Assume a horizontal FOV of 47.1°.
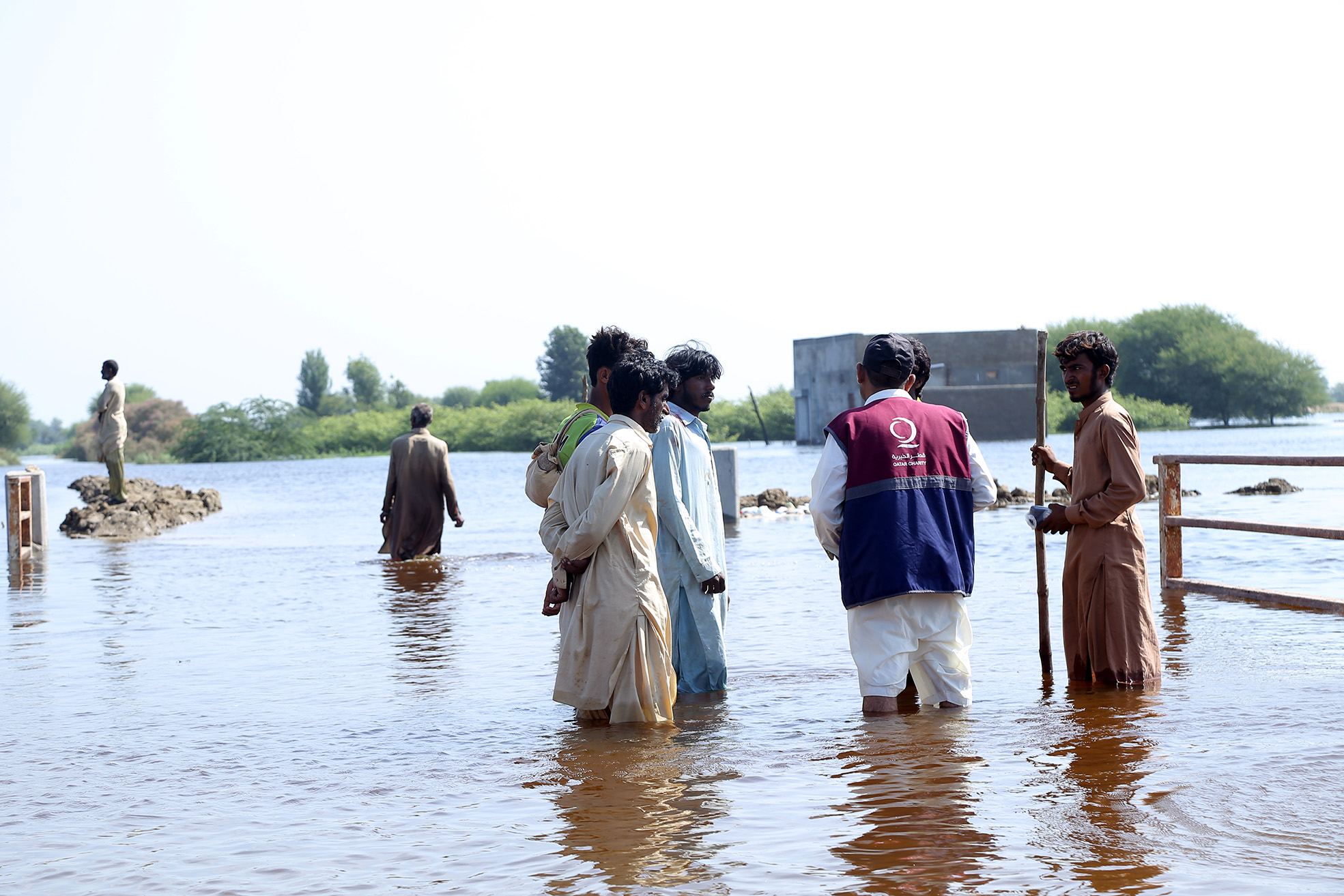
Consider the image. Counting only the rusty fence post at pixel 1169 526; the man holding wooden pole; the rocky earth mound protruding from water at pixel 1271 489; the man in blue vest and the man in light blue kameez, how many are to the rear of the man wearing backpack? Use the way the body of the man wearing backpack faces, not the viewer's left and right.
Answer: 0

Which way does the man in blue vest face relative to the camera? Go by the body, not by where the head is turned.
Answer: away from the camera

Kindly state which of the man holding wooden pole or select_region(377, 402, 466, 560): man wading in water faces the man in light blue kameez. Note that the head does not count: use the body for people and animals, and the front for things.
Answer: the man holding wooden pole

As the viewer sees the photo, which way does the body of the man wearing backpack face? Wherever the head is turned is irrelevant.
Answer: to the viewer's right

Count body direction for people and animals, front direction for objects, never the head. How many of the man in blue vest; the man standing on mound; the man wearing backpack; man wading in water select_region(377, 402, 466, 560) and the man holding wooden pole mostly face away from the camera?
2

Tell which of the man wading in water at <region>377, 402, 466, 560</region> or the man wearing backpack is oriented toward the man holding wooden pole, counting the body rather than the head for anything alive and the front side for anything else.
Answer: the man wearing backpack

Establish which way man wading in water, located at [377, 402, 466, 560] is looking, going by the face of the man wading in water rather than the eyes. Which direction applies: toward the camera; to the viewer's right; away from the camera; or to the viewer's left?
away from the camera

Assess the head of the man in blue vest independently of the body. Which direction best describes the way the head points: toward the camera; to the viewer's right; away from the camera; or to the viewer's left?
away from the camera

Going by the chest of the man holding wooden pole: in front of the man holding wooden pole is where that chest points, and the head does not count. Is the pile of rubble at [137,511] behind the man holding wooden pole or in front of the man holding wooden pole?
in front

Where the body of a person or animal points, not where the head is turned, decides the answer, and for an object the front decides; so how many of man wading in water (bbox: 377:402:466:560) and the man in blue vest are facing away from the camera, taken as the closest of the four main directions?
2

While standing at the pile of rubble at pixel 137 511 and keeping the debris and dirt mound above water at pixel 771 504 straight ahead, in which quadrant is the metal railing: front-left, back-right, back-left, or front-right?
front-right

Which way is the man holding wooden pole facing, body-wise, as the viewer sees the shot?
to the viewer's left

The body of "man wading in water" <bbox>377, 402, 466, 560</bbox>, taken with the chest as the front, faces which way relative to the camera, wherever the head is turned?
away from the camera

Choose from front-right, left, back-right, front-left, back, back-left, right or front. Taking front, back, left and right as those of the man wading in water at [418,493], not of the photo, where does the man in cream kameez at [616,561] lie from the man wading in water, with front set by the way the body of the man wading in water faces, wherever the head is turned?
back

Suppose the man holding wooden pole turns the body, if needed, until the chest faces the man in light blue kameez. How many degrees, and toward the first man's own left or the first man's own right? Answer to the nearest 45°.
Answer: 0° — they already face them

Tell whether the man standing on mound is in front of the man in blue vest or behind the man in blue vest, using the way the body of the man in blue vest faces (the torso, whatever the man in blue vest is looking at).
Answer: in front

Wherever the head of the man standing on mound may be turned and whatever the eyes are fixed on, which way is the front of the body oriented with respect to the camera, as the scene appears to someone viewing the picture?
to the viewer's left

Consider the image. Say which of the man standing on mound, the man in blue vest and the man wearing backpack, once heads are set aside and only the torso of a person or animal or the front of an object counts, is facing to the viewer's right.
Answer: the man wearing backpack

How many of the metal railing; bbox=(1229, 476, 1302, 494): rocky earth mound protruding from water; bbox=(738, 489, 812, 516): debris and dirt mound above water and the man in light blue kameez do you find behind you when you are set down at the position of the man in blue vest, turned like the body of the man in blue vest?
0
